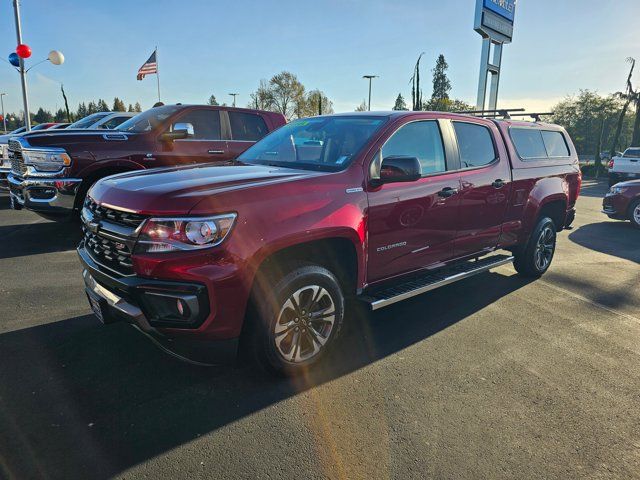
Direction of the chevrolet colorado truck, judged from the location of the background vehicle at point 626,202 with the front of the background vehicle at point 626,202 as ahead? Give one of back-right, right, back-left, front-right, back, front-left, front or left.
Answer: front-left

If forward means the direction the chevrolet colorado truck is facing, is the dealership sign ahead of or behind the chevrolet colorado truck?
behind

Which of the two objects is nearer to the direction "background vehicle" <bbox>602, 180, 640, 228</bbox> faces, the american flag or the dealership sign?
the american flag

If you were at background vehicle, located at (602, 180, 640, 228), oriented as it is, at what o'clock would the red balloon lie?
The red balloon is roughly at 1 o'clock from the background vehicle.

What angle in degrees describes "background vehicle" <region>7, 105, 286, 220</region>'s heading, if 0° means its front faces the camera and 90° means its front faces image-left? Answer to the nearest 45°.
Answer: approximately 45°

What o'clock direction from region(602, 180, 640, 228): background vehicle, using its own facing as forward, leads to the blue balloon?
The blue balloon is roughly at 1 o'clock from the background vehicle.

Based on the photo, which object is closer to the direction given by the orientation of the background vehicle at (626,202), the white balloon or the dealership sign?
the white balloon

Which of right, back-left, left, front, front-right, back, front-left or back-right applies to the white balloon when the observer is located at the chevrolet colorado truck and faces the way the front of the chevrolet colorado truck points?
right

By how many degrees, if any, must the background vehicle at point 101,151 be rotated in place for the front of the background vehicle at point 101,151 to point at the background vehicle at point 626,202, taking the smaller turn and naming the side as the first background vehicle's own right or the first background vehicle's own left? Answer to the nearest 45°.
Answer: approximately 135° to the first background vehicle's own left

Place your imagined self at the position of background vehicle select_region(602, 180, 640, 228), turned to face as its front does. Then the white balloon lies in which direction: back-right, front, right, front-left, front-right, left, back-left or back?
front-right

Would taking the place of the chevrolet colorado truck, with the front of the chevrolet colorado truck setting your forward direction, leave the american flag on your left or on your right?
on your right
